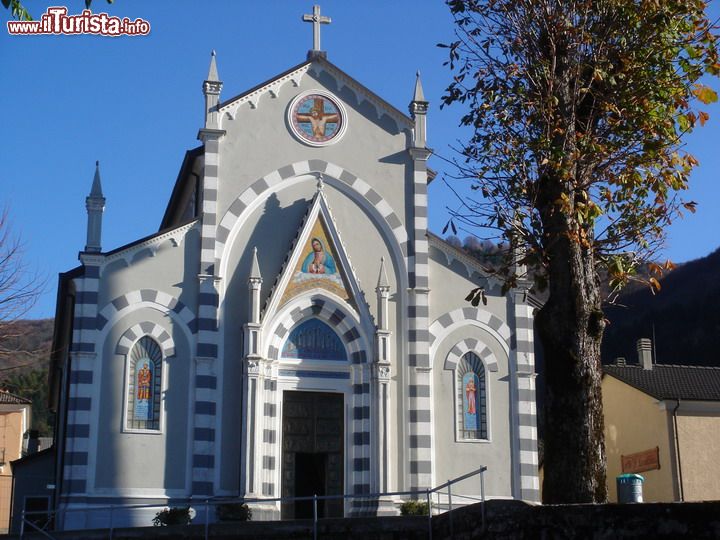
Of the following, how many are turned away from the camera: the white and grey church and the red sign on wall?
0

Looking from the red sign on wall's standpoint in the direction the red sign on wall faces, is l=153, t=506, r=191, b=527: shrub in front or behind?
in front

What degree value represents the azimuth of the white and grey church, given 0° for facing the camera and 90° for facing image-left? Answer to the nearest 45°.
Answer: approximately 0°

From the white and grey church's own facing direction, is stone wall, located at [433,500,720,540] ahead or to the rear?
ahead

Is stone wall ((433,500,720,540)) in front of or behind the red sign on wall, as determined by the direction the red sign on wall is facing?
in front

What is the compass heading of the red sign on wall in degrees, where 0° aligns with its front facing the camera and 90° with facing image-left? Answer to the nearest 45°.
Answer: approximately 45°
